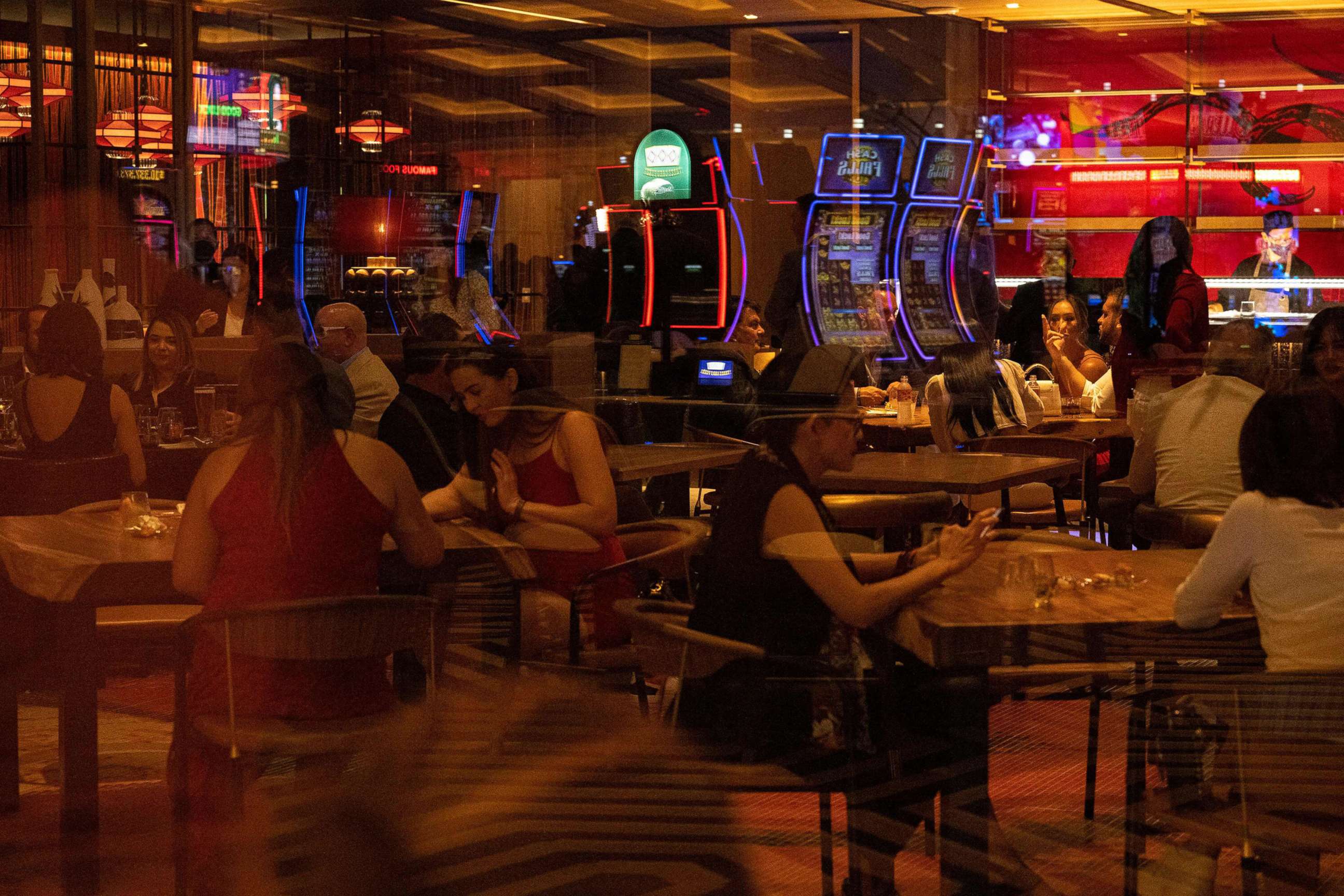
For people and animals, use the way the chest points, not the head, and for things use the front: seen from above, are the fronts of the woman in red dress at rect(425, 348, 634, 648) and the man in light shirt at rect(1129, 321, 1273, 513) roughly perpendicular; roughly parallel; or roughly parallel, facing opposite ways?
roughly parallel, facing opposite ways

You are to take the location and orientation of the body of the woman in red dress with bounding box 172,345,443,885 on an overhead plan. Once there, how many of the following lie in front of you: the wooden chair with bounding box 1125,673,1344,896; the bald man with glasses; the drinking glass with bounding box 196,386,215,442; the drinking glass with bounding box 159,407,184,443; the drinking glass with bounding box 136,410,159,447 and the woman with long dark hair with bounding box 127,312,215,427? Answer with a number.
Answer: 5

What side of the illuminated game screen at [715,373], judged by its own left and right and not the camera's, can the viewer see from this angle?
front

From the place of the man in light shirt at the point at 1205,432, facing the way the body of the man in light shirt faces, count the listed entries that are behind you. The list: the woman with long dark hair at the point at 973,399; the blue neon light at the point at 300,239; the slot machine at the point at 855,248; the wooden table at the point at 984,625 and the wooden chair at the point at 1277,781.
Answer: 2

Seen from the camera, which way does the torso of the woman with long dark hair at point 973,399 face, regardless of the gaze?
away from the camera

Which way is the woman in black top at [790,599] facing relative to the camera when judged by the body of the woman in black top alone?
to the viewer's right

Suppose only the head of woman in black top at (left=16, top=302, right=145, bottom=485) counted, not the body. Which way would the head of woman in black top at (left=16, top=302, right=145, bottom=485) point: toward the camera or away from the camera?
away from the camera

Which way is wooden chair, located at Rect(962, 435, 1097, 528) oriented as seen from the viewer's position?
away from the camera

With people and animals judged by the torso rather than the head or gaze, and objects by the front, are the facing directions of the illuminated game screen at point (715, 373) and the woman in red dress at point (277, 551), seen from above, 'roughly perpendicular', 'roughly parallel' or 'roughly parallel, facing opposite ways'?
roughly parallel, facing opposite ways

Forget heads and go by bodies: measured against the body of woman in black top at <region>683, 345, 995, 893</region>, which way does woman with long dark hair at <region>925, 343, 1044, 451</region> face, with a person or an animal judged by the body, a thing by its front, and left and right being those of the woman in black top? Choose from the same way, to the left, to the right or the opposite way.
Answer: to the left

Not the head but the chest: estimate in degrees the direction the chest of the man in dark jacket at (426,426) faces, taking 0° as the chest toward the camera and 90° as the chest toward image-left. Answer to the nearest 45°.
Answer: approximately 225°

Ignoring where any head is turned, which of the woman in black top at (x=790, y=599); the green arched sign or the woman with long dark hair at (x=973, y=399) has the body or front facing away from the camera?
the woman with long dark hair

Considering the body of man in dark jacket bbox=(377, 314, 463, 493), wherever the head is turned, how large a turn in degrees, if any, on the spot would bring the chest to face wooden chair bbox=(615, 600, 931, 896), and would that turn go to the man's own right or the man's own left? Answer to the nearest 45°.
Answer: approximately 135° to the man's own right

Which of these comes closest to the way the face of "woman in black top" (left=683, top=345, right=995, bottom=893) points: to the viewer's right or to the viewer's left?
to the viewer's right

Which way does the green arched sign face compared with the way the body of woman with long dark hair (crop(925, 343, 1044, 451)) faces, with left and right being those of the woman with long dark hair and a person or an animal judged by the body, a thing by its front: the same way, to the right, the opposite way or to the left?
the opposite way

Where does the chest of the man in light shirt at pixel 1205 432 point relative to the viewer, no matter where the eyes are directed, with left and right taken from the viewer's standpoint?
facing away from the viewer

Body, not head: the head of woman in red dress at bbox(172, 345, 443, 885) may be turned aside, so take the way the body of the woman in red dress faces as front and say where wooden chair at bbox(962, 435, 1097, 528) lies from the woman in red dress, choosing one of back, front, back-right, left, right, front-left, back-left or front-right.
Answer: front-right

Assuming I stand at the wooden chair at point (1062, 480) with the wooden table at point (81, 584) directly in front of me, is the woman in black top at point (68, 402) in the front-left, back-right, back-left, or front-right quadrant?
front-right
